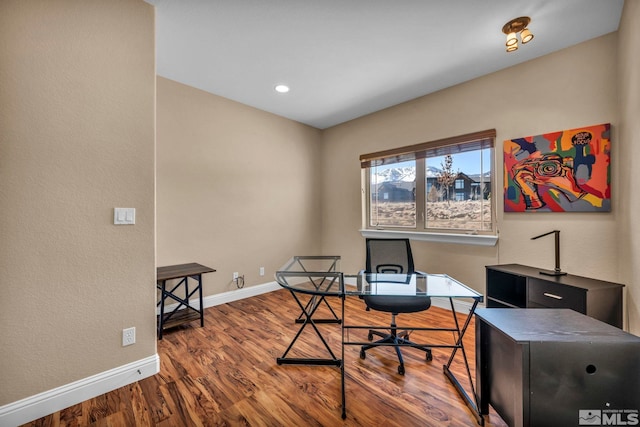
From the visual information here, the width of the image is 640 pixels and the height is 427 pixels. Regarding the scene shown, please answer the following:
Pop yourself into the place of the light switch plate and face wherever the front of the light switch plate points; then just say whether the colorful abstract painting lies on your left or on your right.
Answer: on your left

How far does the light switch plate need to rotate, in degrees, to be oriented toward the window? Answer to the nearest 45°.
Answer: approximately 90° to its left

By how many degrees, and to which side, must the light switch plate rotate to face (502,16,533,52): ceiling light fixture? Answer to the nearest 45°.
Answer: approximately 45° to its left

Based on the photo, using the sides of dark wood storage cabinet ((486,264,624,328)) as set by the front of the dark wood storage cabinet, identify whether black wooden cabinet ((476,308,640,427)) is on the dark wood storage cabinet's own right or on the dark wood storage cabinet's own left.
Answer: on the dark wood storage cabinet's own left

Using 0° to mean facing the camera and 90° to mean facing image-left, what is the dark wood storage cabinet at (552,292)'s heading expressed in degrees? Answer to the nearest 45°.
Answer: approximately 45°

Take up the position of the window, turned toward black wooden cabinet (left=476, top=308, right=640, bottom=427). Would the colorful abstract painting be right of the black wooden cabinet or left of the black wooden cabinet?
left

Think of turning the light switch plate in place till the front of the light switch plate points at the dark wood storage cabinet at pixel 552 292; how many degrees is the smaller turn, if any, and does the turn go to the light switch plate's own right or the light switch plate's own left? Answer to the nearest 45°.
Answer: approximately 45° to the light switch plate's own left

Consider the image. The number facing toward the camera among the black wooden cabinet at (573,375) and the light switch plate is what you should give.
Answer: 1

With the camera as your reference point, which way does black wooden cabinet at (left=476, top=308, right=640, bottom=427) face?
facing away from the viewer and to the left of the viewer
